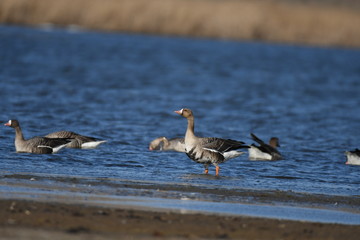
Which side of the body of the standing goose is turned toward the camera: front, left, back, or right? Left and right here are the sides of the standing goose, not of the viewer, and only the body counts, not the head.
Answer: left

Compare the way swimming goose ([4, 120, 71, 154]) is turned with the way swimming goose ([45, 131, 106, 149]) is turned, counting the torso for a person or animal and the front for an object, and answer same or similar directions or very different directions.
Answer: same or similar directions

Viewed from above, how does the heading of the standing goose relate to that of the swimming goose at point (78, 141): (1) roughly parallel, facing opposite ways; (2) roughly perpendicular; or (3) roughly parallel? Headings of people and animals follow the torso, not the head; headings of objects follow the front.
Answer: roughly parallel

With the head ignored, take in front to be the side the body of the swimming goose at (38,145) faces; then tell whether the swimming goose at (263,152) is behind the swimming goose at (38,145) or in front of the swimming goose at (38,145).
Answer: behind

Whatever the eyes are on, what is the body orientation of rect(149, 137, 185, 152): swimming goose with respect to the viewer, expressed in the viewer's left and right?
facing to the left of the viewer

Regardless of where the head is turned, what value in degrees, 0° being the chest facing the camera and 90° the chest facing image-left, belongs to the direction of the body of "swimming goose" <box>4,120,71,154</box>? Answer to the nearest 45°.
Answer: approximately 90°

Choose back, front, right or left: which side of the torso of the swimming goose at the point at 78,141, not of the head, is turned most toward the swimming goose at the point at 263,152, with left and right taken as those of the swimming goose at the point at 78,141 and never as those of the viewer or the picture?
back

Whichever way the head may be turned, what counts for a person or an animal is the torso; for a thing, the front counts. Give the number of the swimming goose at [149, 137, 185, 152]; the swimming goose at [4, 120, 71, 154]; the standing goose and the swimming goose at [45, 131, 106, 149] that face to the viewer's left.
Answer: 4

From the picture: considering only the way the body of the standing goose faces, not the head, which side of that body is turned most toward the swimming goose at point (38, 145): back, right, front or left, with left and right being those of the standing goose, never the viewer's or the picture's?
front

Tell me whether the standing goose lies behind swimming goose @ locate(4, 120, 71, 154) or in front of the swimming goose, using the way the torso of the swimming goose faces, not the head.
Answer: behind

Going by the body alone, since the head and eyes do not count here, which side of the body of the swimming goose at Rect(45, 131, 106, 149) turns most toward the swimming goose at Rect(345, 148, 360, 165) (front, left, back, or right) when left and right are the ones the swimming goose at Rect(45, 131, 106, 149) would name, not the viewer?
back

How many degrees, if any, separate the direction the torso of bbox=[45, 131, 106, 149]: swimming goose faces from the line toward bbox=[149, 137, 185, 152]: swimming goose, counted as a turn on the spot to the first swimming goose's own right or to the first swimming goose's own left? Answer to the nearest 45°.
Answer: approximately 180°

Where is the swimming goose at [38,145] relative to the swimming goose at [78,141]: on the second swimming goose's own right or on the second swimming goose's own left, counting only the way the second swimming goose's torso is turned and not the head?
on the second swimming goose's own left

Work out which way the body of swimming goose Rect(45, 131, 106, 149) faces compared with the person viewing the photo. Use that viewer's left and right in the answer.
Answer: facing to the left of the viewer
